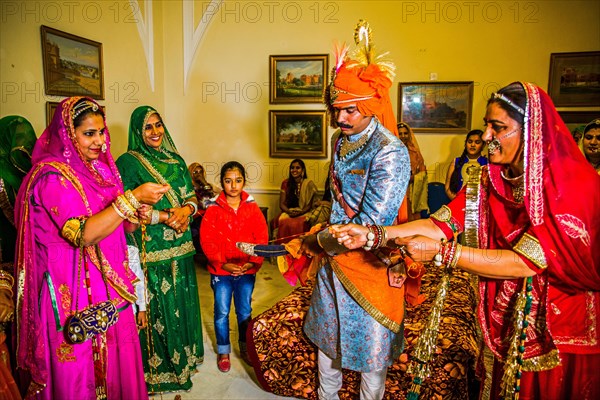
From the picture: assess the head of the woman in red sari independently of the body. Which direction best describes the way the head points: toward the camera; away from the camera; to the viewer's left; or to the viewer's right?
to the viewer's left

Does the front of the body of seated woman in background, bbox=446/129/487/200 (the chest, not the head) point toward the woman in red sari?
yes

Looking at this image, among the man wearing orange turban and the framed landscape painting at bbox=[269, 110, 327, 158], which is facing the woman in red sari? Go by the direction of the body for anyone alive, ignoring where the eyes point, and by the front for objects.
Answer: the framed landscape painting

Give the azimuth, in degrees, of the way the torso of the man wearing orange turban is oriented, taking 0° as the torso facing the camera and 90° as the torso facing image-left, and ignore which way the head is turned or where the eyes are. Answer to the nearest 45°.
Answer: approximately 45°

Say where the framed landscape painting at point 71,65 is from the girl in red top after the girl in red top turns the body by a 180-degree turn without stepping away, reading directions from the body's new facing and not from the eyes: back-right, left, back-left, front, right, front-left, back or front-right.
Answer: front-left

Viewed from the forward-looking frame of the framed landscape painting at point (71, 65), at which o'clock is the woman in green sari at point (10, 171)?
The woman in green sari is roughly at 2 o'clock from the framed landscape painting.

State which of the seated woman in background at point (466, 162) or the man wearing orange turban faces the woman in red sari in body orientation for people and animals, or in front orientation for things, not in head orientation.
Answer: the seated woman in background

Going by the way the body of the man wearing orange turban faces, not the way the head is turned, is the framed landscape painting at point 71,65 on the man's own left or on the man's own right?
on the man's own right

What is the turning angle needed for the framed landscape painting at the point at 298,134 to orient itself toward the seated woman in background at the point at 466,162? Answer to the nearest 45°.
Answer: approximately 45° to its left

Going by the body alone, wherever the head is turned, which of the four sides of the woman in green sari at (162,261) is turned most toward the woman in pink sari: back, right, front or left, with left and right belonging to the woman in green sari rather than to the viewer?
right

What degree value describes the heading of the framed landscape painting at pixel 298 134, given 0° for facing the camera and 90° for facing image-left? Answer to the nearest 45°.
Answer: approximately 0°
